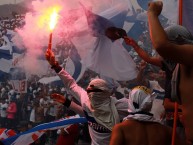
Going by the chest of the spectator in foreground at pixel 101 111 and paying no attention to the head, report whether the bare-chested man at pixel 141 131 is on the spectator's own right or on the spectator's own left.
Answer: on the spectator's own left

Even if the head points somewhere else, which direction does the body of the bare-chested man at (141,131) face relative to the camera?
away from the camera

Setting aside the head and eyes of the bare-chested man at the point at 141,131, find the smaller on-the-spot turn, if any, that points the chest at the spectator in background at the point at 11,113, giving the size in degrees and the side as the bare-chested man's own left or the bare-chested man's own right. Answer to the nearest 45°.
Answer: approximately 45° to the bare-chested man's own left

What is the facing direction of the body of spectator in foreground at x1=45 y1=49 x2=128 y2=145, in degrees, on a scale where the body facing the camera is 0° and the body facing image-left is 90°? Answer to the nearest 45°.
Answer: approximately 45°

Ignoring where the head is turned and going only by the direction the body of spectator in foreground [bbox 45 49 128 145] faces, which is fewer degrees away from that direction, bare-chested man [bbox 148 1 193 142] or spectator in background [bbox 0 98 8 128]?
the bare-chested man

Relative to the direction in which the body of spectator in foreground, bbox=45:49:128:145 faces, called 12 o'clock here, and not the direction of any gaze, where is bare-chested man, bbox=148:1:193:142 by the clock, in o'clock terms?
The bare-chested man is roughly at 10 o'clock from the spectator in foreground.

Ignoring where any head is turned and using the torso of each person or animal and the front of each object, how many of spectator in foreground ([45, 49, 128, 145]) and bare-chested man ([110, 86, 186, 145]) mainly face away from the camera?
1

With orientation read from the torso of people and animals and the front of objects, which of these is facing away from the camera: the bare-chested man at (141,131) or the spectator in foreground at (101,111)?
the bare-chested man
